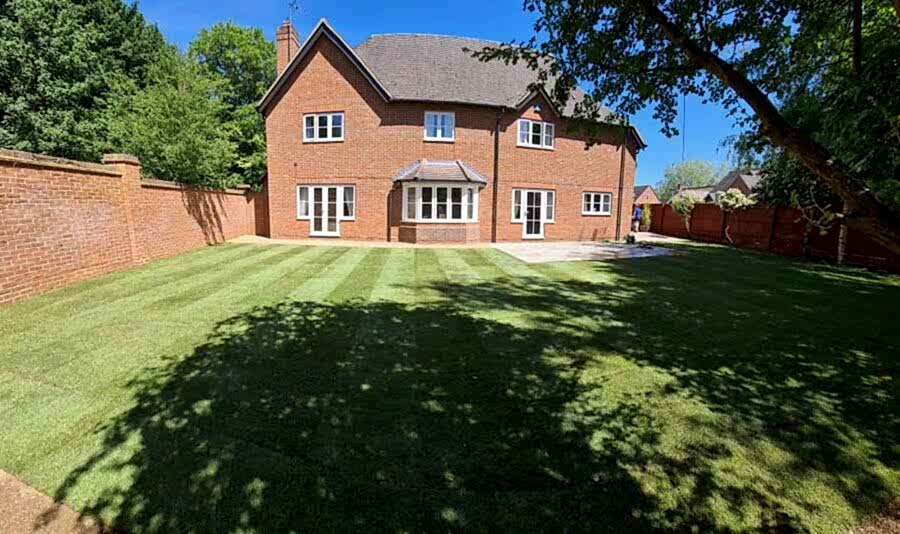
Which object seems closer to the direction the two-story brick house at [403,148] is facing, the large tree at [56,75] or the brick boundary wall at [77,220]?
the brick boundary wall

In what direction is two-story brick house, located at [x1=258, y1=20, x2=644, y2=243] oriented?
toward the camera

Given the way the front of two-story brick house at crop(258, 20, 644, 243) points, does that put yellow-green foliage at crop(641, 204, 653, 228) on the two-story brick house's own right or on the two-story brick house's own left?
on the two-story brick house's own left

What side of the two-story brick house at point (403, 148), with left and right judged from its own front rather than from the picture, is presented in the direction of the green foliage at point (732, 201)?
left

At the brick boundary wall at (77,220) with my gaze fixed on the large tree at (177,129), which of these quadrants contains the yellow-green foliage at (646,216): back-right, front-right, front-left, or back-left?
front-right

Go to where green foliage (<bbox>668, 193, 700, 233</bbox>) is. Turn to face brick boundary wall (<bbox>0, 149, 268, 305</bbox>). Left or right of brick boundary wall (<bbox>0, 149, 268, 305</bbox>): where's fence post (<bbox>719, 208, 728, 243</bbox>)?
left

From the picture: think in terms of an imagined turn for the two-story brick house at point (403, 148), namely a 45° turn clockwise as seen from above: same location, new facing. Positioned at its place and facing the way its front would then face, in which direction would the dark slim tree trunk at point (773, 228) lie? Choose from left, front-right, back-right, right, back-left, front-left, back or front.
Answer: back-left

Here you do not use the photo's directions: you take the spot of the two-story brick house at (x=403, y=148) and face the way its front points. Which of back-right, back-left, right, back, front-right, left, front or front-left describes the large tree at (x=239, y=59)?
back-right

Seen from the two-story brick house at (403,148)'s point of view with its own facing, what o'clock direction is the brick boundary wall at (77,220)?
The brick boundary wall is roughly at 1 o'clock from the two-story brick house.

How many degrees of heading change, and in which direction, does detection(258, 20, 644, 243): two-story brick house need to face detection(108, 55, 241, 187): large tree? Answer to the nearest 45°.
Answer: approximately 45° to its right

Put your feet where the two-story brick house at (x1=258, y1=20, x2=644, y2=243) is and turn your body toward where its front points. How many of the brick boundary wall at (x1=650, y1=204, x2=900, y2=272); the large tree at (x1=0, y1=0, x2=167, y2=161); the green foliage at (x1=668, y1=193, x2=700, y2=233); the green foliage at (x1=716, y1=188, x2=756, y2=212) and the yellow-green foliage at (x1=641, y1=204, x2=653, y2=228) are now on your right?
1

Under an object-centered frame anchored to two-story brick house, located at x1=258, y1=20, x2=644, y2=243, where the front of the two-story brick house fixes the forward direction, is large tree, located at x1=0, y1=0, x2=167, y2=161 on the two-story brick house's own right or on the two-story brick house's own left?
on the two-story brick house's own right

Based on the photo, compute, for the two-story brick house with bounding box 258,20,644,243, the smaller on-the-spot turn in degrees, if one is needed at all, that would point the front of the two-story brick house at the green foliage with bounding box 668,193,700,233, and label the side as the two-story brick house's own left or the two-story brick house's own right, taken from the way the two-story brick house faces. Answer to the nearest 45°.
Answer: approximately 90° to the two-story brick house's own left

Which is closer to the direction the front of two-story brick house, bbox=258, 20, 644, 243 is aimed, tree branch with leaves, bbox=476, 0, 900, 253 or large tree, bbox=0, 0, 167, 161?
the tree branch with leaves

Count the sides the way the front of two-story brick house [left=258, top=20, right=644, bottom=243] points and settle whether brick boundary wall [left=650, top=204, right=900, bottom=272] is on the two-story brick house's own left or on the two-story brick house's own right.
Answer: on the two-story brick house's own left

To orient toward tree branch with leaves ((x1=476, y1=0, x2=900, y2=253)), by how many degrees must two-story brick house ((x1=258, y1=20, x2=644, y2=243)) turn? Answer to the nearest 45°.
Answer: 0° — it already faces it

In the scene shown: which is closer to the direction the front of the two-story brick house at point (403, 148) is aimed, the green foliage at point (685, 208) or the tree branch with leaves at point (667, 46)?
the tree branch with leaves
